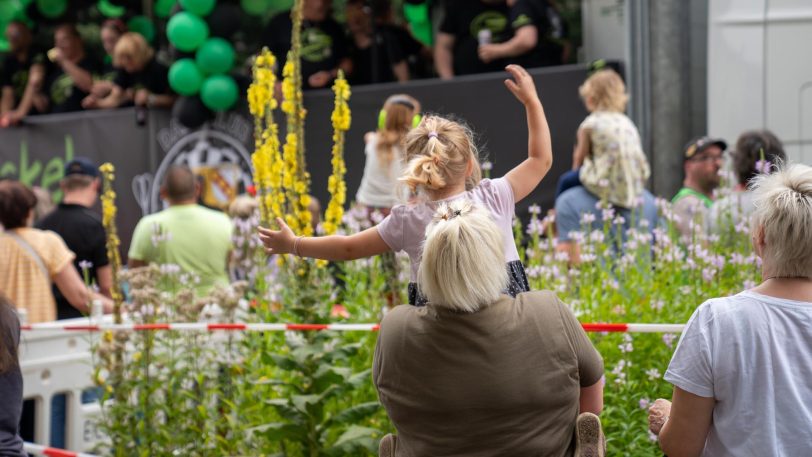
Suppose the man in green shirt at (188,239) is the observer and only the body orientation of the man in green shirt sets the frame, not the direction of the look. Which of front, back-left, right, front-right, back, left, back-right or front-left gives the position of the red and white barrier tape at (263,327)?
back

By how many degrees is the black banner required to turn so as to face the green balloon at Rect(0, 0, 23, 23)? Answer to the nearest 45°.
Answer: approximately 135° to its right

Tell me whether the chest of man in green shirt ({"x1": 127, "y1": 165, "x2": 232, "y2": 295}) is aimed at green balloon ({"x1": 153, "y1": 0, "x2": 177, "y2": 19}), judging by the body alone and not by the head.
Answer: yes

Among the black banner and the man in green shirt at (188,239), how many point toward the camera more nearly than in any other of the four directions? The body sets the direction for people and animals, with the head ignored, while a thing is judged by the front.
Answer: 1

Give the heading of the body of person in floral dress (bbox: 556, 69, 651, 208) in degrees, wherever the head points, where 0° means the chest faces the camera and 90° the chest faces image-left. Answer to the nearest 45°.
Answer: approximately 135°

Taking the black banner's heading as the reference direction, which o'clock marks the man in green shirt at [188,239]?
The man in green shirt is roughly at 12 o'clock from the black banner.

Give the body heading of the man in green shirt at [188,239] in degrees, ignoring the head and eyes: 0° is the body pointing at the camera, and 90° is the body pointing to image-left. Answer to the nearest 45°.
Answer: approximately 180°

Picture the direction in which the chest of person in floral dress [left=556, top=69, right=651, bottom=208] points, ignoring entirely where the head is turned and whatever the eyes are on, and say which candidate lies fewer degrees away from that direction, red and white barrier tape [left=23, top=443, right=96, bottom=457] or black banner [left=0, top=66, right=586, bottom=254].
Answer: the black banner

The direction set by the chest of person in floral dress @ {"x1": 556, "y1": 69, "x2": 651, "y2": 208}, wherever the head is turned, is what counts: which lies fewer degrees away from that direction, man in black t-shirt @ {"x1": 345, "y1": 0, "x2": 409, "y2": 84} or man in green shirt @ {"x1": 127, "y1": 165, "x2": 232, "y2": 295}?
the man in black t-shirt

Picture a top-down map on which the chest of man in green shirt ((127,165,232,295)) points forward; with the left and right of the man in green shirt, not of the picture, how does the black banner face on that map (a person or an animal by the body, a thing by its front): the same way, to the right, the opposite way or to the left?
the opposite way

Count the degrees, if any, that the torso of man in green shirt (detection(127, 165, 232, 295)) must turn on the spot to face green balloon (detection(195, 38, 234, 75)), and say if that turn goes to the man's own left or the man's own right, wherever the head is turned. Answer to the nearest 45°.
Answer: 0° — they already face it

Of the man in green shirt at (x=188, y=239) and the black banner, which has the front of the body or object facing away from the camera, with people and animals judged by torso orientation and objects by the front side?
the man in green shirt

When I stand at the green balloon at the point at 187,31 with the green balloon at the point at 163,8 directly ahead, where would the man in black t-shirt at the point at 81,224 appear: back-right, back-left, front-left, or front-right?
back-left
